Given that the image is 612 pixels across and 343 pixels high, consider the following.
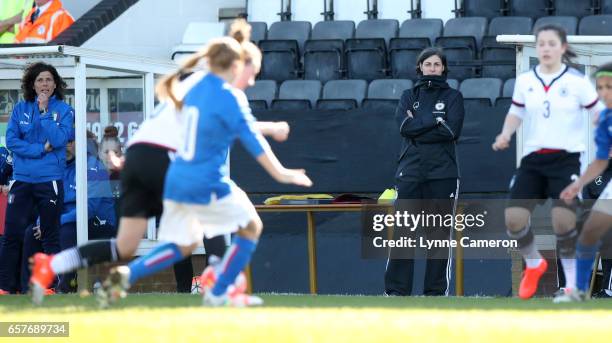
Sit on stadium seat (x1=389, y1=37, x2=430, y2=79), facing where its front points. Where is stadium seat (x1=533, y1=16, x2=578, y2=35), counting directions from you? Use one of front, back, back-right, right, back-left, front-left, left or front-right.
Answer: left

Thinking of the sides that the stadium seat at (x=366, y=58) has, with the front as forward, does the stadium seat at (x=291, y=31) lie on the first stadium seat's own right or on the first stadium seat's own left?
on the first stadium seat's own right

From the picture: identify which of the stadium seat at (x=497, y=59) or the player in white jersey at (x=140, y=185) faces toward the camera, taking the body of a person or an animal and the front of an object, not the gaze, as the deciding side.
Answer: the stadium seat

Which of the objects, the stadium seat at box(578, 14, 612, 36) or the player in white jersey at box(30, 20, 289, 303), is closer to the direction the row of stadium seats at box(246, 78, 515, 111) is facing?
the player in white jersey

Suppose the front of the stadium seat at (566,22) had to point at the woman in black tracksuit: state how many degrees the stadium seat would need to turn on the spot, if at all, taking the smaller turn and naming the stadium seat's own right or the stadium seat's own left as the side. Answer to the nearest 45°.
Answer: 0° — it already faces them

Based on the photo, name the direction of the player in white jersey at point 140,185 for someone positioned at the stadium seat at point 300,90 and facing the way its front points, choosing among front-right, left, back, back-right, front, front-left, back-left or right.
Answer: front

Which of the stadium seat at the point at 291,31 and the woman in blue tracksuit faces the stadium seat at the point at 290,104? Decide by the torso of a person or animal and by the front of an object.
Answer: the stadium seat at the point at 291,31

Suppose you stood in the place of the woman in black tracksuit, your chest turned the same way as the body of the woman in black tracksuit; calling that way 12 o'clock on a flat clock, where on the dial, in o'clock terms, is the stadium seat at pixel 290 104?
The stadium seat is roughly at 5 o'clock from the woman in black tracksuit.

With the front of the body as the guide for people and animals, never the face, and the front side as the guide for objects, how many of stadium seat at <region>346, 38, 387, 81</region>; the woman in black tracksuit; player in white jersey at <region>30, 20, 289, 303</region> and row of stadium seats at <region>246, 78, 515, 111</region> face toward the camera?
3

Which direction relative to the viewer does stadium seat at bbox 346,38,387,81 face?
toward the camera

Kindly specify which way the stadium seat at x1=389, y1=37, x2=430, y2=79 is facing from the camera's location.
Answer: facing the viewer
